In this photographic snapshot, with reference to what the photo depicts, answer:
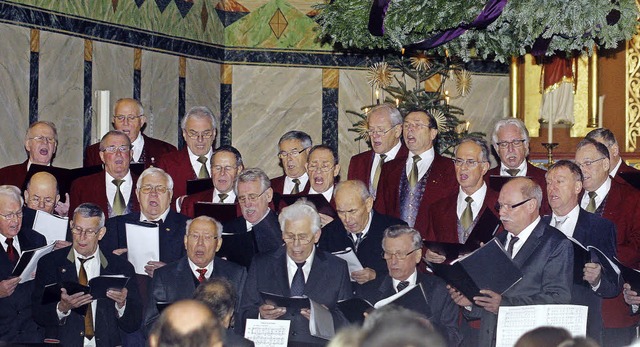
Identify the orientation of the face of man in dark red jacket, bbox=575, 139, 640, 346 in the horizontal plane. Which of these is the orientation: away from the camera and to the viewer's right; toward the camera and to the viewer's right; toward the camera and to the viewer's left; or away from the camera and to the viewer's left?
toward the camera and to the viewer's left

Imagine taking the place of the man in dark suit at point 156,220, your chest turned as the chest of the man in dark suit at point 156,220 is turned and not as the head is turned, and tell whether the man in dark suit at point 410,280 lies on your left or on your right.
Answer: on your left

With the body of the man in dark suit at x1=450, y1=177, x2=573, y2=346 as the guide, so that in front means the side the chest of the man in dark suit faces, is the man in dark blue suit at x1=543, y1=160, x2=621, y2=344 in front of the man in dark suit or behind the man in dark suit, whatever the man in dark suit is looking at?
behind

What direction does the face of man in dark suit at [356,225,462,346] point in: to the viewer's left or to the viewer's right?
to the viewer's left

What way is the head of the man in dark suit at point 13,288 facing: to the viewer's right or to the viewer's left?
to the viewer's right

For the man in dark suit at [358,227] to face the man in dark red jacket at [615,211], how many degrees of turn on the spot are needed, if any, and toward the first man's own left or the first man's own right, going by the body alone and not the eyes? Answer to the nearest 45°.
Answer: approximately 135° to the first man's own left

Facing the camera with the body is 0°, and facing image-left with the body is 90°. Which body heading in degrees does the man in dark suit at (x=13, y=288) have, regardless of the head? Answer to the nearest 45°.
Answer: approximately 315°

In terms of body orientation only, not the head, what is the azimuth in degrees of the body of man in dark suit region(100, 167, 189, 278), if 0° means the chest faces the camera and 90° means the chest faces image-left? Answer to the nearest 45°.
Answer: approximately 0°
